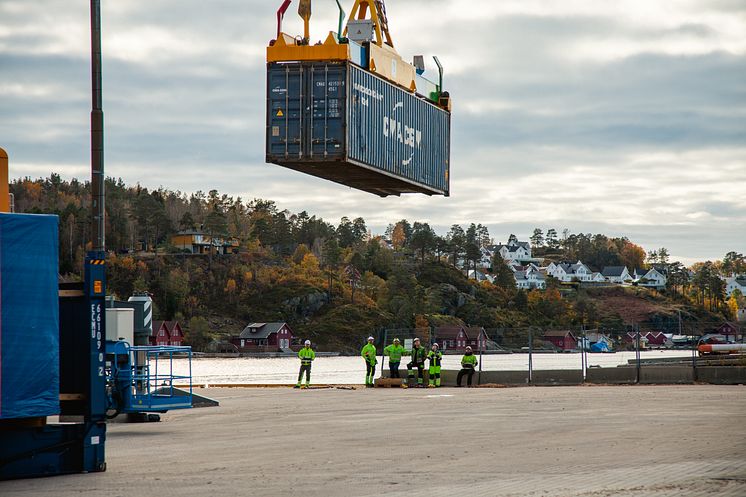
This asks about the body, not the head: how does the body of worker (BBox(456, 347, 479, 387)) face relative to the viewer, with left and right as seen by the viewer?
facing the viewer and to the left of the viewer

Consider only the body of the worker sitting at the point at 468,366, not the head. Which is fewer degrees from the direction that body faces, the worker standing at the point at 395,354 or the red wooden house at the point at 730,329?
the worker standing

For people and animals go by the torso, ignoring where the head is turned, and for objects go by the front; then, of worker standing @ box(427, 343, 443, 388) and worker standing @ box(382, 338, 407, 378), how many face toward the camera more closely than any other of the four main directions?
2

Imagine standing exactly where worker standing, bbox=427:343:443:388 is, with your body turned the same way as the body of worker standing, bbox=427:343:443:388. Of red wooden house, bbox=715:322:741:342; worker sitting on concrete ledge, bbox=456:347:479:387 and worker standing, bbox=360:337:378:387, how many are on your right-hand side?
1

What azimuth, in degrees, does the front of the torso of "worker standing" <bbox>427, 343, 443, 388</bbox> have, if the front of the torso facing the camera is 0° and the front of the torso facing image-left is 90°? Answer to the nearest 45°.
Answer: approximately 0°

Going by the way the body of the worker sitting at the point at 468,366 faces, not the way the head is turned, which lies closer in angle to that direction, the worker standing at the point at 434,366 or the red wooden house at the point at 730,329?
the worker standing

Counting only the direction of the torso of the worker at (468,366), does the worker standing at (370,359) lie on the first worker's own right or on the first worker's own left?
on the first worker's own right

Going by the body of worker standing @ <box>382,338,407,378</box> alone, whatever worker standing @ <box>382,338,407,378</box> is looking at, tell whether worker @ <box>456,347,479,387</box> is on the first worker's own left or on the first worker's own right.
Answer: on the first worker's own left

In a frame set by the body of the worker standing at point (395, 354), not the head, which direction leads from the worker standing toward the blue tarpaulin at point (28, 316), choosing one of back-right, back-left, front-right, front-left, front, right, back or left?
front

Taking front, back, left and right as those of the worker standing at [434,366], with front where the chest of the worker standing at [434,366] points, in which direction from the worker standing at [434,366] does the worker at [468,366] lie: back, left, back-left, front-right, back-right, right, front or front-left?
left

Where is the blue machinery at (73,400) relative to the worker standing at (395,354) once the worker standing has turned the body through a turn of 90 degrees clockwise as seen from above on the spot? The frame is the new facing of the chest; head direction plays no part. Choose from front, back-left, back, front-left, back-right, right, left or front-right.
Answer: left

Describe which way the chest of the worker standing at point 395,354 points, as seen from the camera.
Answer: toward the camera

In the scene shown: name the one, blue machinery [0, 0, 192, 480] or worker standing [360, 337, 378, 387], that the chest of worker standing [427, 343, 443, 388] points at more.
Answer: the blue machinery

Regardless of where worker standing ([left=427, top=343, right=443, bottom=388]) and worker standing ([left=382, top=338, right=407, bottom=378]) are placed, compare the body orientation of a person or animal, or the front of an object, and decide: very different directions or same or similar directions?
same or similar directions
